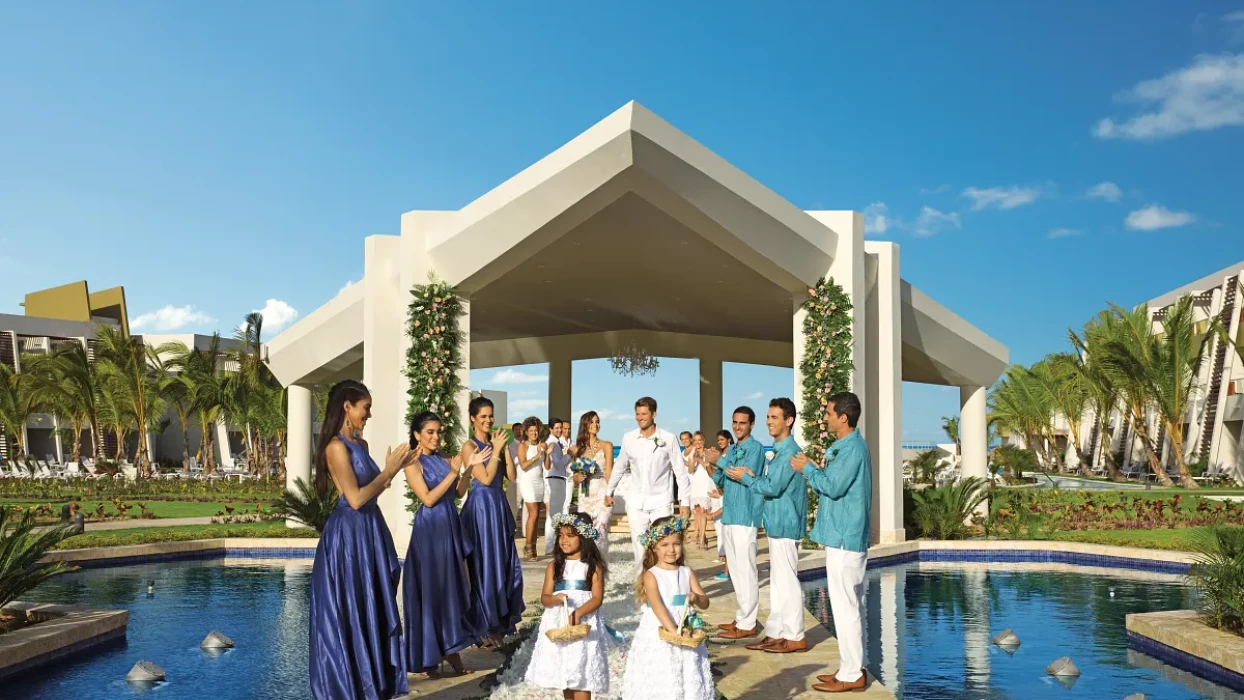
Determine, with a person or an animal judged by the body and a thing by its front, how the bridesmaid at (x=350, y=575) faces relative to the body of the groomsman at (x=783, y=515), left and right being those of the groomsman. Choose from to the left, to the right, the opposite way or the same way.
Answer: the opposite way

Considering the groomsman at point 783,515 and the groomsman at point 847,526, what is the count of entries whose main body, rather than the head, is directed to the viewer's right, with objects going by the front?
0

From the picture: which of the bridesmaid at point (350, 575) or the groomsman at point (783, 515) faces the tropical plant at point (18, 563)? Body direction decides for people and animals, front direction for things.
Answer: the groomsman

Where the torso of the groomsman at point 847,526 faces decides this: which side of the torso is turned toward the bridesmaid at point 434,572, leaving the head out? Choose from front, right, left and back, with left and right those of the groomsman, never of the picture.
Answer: front

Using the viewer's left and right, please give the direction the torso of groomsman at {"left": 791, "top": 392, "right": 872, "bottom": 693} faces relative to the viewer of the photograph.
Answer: facing to the left of the viewer

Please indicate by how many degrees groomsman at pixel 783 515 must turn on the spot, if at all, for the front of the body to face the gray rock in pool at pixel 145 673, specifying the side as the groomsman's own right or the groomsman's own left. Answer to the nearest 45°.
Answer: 0° — they already face it

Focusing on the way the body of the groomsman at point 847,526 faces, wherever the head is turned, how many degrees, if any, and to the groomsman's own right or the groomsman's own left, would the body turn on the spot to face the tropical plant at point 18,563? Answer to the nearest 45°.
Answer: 0° — they already face it

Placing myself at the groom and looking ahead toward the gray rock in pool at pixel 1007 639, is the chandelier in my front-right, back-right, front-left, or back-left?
back-left

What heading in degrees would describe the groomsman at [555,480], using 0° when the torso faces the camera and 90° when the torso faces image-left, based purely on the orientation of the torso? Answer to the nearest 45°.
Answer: approximately 315°

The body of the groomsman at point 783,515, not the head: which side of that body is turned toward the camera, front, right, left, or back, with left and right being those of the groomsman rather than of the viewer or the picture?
left

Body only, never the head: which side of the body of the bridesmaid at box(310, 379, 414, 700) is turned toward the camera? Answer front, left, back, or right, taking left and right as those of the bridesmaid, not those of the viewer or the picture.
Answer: right
